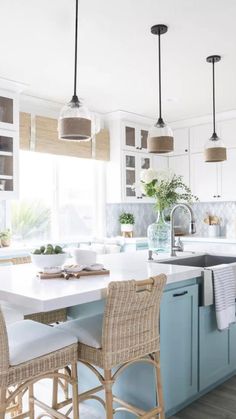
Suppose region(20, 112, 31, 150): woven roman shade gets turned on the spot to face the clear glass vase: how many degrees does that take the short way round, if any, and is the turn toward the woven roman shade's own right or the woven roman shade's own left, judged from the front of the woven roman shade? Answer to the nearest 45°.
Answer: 0° — it already faces it

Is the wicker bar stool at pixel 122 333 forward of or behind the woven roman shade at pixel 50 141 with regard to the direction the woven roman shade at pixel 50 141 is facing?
forward

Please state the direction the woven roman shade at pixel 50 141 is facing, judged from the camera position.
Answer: facing the viewer and to the right of the viewer

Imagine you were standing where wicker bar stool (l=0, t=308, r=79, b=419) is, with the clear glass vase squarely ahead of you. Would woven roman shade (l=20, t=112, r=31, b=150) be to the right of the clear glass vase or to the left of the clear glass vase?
left

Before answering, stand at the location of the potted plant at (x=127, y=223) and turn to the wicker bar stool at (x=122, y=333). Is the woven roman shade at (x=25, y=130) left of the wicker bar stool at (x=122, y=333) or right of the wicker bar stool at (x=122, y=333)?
right

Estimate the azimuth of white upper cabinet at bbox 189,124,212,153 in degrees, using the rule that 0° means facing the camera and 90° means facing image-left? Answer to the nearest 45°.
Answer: approximately 45°

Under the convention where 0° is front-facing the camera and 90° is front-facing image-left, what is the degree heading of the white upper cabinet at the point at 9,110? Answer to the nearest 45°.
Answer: approximately 315°

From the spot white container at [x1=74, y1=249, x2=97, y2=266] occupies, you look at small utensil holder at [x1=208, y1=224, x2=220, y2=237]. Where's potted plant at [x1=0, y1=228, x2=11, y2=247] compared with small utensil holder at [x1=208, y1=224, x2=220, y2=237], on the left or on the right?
left

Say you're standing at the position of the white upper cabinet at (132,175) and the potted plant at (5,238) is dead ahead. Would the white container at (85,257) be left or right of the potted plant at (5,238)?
left

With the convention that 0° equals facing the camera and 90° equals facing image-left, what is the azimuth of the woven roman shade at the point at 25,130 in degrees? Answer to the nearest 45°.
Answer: approximately 315°
